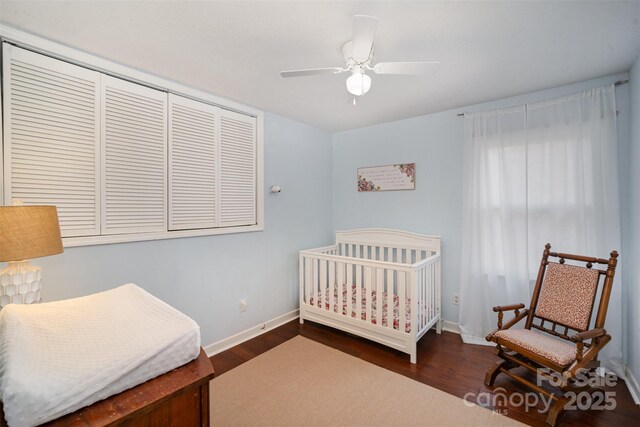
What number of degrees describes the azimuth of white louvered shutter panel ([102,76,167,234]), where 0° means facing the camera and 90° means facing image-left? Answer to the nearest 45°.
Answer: approximately 315°

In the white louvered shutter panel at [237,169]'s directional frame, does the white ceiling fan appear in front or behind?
in front

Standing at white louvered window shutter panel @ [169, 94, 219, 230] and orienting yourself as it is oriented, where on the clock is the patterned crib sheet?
The patterned crib sheet is roughly at 11 o'clock from the white louvered window shutter panel.

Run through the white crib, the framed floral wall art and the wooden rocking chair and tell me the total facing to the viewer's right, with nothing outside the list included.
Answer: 0

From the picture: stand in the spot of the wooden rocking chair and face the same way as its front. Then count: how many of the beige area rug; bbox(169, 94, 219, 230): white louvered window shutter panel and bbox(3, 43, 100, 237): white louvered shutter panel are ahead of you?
3

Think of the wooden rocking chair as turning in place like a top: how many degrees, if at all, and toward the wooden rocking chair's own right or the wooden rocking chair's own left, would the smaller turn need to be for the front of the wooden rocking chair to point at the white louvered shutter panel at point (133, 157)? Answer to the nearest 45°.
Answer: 0° — it already faces it

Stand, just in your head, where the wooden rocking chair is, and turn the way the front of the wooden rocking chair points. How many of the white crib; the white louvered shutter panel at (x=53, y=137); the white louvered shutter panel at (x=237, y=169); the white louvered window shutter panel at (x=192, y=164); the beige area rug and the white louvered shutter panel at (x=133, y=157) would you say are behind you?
0

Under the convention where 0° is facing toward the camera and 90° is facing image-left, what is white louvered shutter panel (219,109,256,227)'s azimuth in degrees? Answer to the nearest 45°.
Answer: approximately 315°

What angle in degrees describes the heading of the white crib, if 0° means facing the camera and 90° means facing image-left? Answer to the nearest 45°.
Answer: approximately 45°

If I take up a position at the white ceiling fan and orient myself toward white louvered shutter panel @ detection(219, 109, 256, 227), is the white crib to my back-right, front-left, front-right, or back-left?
front-right

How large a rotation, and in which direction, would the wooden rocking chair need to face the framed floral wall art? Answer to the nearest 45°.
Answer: approximately 45° to its right

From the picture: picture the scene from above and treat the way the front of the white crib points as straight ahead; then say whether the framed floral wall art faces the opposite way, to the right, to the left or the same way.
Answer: the same way

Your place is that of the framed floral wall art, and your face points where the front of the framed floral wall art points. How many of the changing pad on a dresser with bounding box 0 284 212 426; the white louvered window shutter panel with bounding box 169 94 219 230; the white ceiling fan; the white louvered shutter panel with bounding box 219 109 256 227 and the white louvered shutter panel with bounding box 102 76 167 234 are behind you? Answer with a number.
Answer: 0

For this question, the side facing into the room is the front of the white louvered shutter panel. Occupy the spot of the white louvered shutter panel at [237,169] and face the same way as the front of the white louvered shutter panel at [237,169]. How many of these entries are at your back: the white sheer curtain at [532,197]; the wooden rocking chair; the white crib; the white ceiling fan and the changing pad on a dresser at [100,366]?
0
